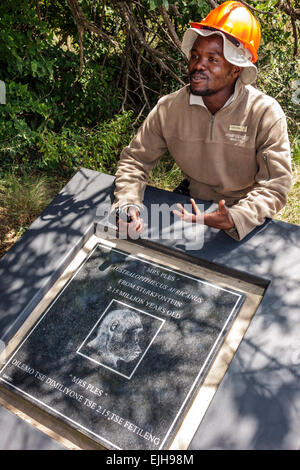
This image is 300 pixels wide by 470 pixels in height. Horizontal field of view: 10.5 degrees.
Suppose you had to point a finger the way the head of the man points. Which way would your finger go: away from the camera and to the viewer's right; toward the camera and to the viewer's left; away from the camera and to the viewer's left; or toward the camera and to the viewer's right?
toward the camera and to the viewer's left

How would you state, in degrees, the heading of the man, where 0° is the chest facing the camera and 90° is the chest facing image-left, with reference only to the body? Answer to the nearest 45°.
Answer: approximately 45°

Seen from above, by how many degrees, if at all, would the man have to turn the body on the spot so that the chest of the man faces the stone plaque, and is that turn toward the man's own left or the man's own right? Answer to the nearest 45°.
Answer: approximately 45° to the man's own left
